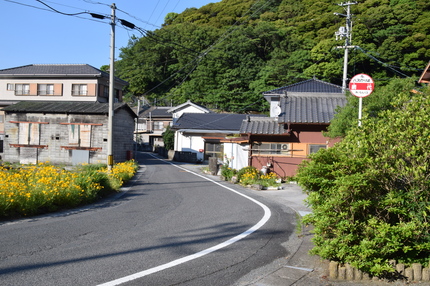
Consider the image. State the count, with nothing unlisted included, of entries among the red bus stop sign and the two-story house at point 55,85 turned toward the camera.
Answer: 2

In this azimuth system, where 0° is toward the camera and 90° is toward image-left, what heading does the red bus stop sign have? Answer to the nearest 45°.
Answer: approximately 0°

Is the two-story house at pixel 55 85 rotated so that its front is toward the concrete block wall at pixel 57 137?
yes

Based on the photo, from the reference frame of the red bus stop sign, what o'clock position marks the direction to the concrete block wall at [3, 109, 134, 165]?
The concrete block wall is roughly at 4 o'clock from the red bus stop sign.

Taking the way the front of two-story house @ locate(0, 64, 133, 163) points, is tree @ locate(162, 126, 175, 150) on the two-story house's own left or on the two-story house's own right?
on the two-story house's own left

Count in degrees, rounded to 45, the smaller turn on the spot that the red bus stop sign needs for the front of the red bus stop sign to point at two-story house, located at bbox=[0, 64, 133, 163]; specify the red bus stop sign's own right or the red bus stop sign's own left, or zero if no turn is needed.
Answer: approximately 135° to the red bus stop sign's own right

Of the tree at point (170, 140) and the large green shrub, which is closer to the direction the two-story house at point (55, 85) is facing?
the large green shrub

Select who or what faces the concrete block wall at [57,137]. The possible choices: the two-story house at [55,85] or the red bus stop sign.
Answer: the two-story house

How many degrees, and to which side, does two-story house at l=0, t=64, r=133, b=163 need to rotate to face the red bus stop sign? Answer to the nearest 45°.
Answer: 0° — it already faces it

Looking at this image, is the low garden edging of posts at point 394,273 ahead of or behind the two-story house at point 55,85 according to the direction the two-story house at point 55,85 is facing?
ahead

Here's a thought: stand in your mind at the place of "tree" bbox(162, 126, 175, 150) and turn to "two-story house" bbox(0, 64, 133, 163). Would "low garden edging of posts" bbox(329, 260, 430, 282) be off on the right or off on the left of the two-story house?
left

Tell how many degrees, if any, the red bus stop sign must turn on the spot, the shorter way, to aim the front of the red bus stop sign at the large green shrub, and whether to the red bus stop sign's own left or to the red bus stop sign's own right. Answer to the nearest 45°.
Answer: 0° — it already faces it

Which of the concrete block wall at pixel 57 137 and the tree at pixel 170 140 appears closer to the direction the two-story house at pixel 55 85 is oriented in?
the concrete block wall
